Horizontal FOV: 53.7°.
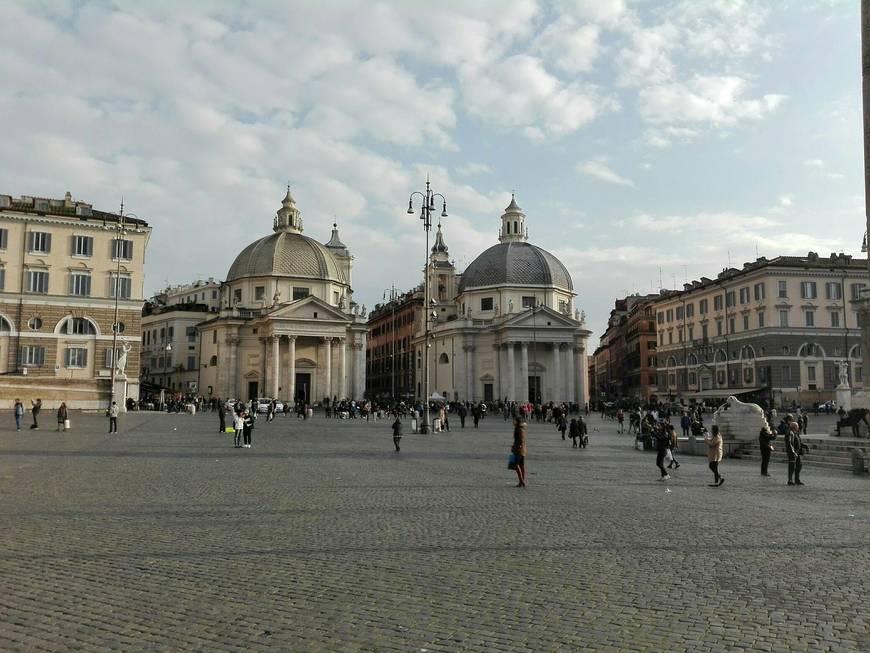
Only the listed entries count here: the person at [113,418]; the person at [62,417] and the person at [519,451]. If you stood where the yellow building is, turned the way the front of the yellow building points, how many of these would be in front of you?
3

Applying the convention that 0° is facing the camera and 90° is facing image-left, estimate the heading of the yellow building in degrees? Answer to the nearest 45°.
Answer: approximately 0°

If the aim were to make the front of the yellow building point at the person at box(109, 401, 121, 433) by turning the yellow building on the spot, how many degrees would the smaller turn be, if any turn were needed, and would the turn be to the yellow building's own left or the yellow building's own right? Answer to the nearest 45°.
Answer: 0° — it already faces them

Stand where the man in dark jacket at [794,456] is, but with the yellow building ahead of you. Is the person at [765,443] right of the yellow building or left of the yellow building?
right

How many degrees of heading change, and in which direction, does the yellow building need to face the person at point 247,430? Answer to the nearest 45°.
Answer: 0° — it already faces them

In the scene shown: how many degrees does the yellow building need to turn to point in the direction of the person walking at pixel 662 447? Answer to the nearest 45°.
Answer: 0° — it already faces them

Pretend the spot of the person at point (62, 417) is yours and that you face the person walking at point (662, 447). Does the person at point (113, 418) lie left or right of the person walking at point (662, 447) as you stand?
left
